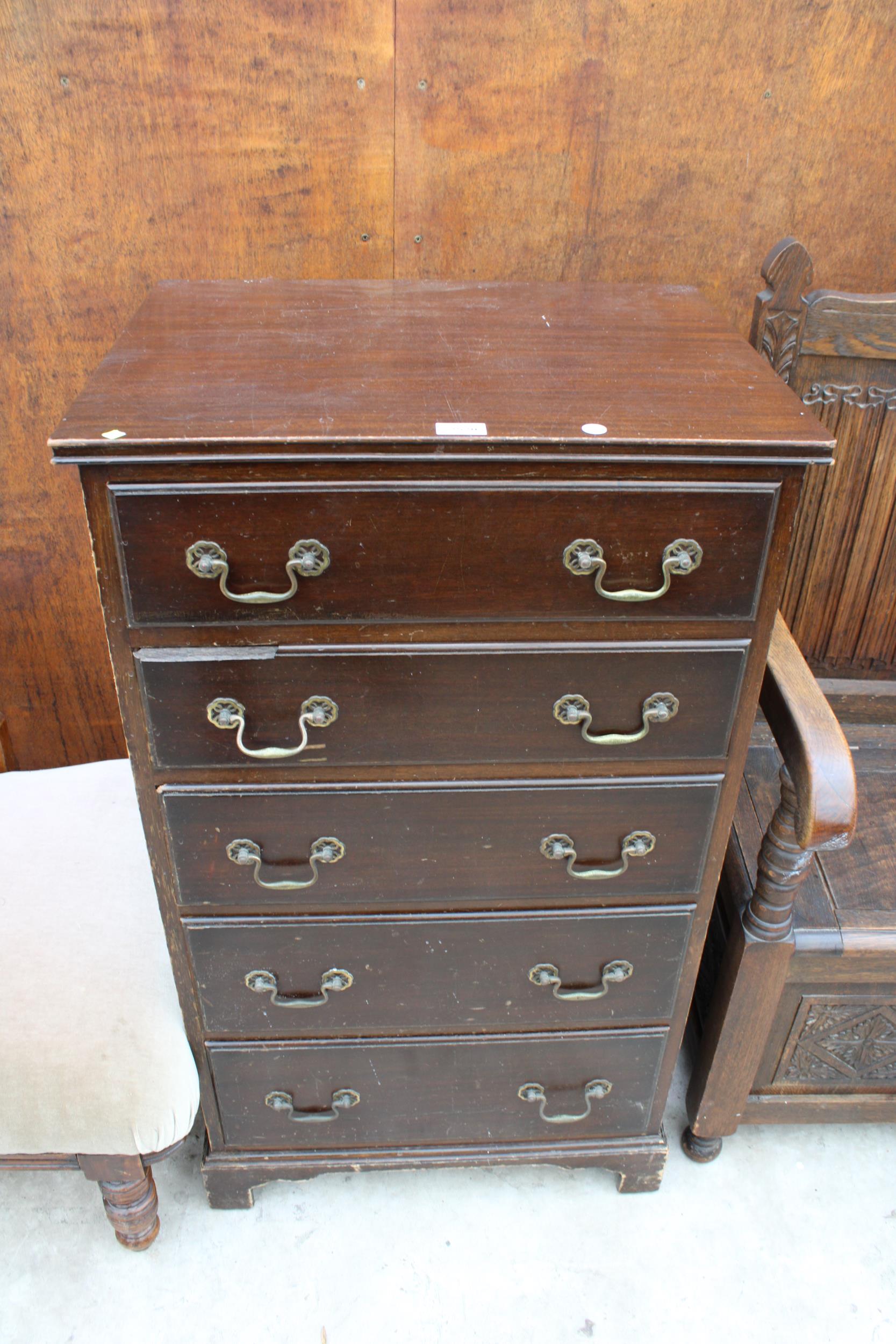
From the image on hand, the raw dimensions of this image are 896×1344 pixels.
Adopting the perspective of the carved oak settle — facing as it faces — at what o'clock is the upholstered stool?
The upholstered stool is roughly at 2 o'clock from the carved oak settle.

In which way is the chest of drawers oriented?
toward the camera

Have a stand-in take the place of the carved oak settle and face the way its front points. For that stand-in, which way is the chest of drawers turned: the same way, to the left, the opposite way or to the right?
the same way

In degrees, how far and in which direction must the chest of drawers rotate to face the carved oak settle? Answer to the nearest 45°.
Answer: approximately 90° to its left
